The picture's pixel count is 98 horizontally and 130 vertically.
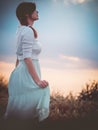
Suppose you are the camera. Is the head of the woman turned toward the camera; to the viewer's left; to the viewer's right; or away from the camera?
to the viewer's right

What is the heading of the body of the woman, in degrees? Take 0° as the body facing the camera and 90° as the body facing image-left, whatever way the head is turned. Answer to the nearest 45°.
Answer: approximately 270°

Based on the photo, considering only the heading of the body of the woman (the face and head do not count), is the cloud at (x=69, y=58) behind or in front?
in front
